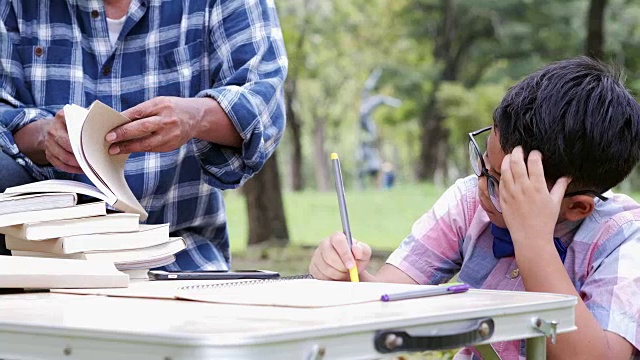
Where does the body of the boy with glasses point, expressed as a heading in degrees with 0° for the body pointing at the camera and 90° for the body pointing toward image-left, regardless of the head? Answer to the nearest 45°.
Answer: approximately 45°

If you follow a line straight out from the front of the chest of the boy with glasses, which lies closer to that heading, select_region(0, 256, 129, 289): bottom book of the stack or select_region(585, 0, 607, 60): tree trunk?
the bottom book of the stack

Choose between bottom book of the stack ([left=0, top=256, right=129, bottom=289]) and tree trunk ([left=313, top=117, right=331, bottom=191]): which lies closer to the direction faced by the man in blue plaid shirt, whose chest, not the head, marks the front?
the bottom book of the stack

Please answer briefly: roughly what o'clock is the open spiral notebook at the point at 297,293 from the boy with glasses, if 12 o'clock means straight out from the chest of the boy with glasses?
The open spiral notebook is roughly at 12 o'clock from the boy with glasses.

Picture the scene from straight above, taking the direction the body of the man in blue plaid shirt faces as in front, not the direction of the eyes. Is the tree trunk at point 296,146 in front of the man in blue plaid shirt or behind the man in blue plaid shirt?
behind

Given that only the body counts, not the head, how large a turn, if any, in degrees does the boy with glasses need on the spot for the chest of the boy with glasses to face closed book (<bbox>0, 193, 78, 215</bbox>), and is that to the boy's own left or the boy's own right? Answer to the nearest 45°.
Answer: approximately 45° to the boy's own right

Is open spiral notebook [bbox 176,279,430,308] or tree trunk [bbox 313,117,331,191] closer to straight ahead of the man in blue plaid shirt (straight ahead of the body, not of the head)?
the open spiral notebook

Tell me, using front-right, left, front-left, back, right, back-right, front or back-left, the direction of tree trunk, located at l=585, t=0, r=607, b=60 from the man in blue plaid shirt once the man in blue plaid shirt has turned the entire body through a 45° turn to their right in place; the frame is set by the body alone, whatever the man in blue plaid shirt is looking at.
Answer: back

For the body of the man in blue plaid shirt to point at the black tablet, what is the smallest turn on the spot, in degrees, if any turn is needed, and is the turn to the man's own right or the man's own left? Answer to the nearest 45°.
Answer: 0° — they already face it

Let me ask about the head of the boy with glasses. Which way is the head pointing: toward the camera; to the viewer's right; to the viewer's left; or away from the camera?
to the viewer's left

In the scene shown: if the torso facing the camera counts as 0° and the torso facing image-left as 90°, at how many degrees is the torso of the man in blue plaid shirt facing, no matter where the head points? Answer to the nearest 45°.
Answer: approximately 0°
